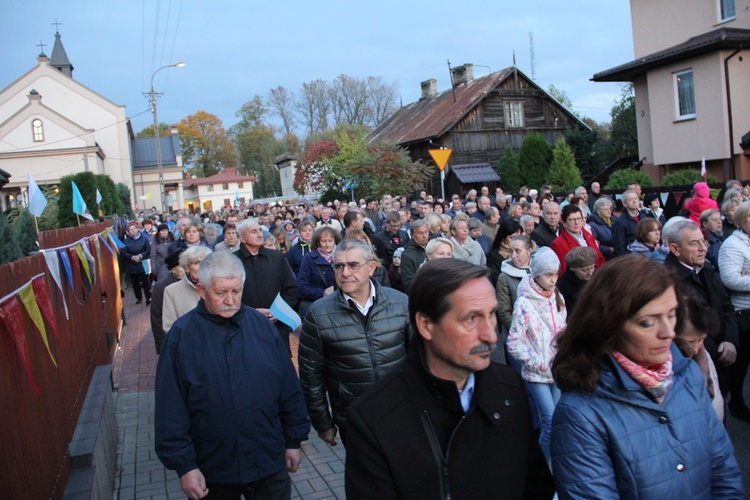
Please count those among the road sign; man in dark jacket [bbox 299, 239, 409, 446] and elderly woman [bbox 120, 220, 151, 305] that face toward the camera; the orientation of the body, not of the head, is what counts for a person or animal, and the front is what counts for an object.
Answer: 3

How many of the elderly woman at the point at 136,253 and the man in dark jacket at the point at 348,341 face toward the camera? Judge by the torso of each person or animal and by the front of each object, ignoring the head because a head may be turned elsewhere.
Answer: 2

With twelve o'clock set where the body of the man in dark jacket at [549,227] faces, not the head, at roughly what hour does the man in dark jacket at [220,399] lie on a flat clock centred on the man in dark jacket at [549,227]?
the man in dark jacket at [220,399] is roughly at 2 o'clock from the man in dark jacket at [549,227].

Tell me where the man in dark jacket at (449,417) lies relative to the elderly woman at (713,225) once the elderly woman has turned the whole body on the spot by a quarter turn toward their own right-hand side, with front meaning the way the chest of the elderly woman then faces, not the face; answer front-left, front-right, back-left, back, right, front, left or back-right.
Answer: front-left

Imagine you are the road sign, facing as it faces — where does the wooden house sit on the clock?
The wooden house is roughly at 6 o'clock from the road sign.

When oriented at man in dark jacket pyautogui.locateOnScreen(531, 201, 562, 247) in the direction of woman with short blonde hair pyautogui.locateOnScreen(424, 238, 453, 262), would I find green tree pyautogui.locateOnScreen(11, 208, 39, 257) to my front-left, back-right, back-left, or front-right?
front-right

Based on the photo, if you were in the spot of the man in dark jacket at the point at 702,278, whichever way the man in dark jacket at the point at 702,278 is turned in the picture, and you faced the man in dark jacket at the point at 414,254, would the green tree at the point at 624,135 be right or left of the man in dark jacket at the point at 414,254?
right

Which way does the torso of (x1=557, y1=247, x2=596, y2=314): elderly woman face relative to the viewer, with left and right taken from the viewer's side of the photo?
facing the viewer and to the right of the viewer

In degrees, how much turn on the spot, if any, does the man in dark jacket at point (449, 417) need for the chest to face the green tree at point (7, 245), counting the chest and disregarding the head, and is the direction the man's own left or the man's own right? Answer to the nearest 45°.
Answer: approximately 180°
